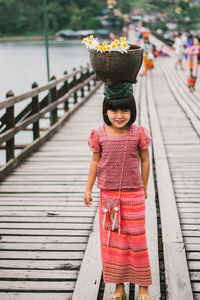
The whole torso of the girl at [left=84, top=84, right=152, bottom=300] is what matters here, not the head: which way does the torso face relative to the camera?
toward the camera

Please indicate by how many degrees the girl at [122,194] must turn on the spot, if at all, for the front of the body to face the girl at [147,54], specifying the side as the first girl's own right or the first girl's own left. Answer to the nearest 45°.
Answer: approximately 180°

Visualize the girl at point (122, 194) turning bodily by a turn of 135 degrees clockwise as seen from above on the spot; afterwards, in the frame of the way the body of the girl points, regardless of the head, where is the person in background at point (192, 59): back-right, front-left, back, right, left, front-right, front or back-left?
front-right
